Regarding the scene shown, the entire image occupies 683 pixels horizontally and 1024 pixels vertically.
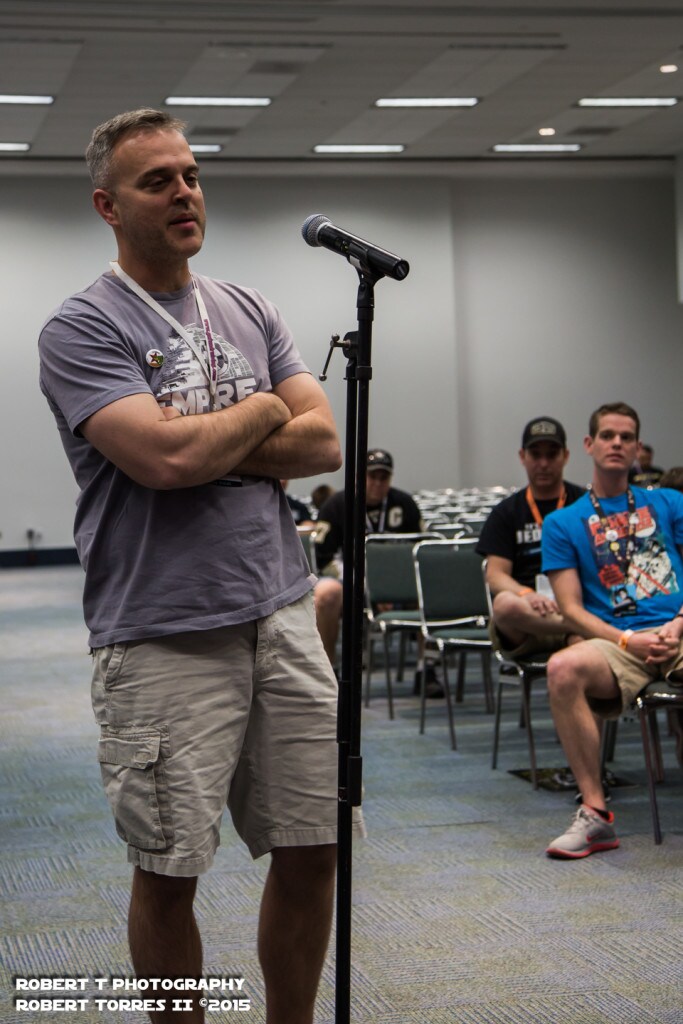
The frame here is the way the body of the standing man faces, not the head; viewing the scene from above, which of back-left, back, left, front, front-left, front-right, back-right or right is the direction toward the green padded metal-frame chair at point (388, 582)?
back-left

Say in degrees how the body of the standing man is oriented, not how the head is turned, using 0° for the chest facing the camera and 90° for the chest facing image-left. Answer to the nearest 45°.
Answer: approximately 315°

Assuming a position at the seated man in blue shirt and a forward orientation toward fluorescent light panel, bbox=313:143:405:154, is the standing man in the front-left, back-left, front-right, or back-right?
back-left

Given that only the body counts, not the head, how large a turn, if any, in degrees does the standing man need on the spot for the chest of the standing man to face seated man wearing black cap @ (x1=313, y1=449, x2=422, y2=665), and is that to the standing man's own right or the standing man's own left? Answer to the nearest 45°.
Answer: approximately 135° to the standing man's own left

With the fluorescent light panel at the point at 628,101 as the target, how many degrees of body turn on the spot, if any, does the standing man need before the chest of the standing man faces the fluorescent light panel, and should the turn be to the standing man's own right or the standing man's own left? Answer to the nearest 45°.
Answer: approximately 135° to the standing man's own left

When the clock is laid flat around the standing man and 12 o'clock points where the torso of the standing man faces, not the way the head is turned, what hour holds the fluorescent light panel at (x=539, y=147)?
The fluorescent light panel is roughly at 8 o'clock from the standing man.

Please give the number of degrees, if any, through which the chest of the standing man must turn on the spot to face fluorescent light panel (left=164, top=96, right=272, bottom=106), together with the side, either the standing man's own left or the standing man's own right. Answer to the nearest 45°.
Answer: approximately 135° to the standing man's own left
